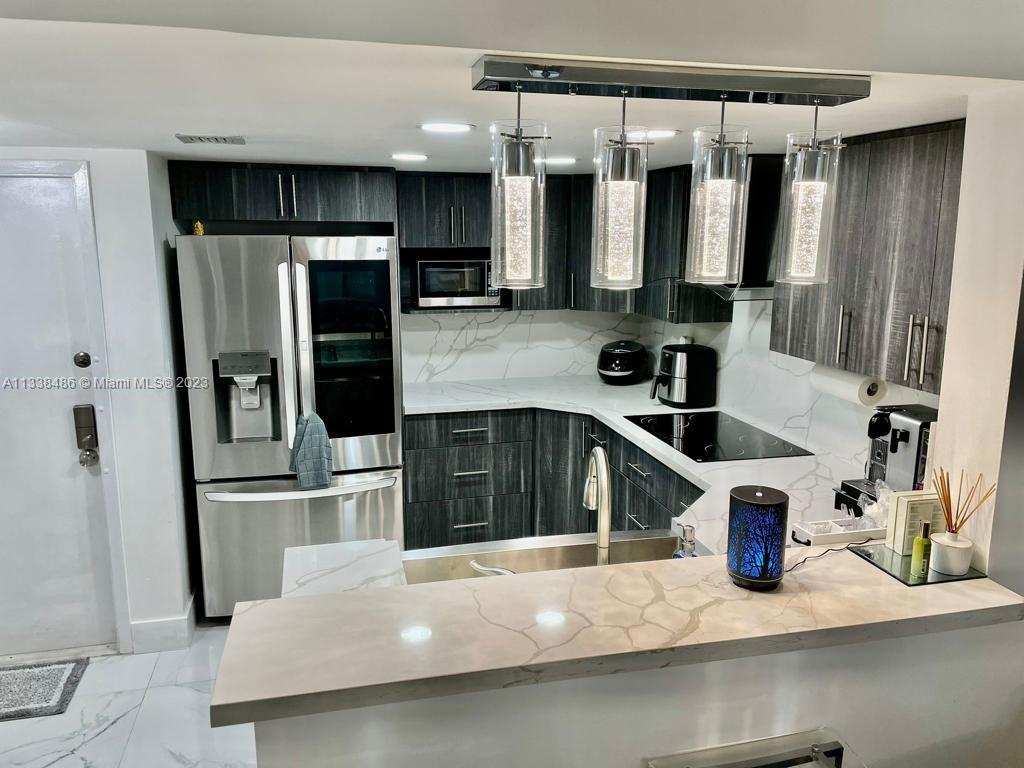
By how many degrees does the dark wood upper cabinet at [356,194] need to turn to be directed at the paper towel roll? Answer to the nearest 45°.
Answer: approximately 45° to its left

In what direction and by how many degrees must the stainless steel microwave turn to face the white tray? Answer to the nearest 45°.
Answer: approximately 45° to its left

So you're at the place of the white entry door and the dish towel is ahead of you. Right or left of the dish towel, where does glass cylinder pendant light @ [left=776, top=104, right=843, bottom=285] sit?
right

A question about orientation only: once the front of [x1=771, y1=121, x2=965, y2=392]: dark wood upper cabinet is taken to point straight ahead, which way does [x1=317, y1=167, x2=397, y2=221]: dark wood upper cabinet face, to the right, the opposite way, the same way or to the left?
to the left

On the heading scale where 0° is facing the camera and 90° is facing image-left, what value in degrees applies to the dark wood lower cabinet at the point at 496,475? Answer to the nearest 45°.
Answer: approximately 0°
